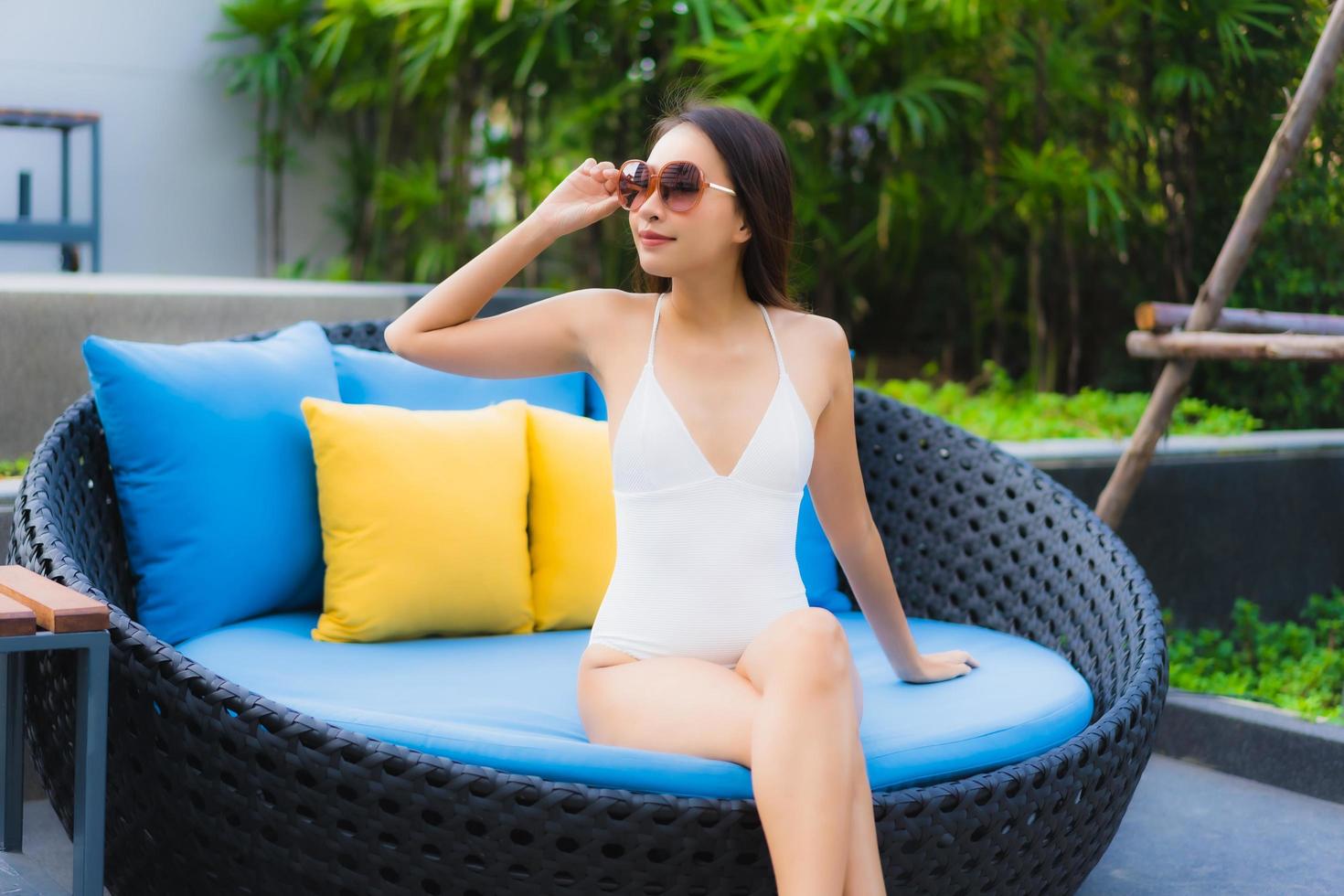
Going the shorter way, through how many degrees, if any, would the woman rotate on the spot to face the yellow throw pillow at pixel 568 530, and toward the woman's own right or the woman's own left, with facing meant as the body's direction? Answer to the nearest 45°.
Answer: approximately 180°

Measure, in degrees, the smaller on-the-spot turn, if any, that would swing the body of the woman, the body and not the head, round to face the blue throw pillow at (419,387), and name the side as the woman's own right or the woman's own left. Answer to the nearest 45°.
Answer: approximately 135° to the woman's own right

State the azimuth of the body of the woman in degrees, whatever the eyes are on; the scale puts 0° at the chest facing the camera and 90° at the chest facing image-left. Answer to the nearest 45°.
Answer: approximately 0°

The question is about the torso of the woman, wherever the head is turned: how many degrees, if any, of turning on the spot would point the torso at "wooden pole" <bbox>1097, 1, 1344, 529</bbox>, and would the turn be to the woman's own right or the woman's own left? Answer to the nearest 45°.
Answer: approximately 135° to the woman's own left

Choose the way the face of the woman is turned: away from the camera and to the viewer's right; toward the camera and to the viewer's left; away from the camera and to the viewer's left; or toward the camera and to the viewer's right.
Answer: toward the camera and to the viewer's left

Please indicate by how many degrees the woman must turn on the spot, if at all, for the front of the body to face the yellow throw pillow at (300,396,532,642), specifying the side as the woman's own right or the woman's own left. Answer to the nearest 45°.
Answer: approximately 135° to the woman's own right

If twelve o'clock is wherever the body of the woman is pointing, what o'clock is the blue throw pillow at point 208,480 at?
The blue throw pillow is roughly at 4 o'clock from the woman.

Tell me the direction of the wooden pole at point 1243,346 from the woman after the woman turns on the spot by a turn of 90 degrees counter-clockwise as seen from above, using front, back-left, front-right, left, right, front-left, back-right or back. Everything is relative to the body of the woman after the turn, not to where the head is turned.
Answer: front-left
